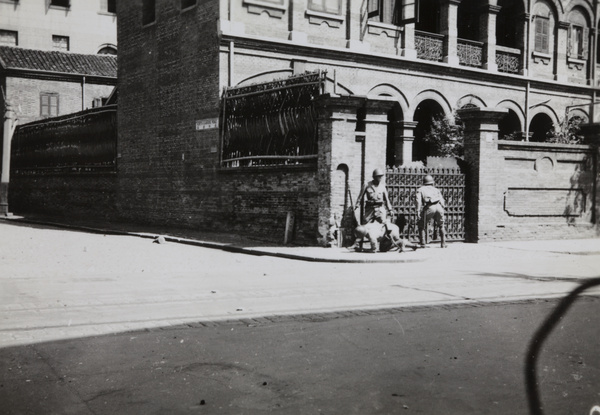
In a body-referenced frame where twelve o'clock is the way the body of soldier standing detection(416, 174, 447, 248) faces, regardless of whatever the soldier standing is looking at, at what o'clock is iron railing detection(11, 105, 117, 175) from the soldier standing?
The iron railing is roughly at 10 o'clock from the soldier standing.

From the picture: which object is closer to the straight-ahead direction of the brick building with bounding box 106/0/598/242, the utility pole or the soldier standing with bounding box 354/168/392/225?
the soldier standing

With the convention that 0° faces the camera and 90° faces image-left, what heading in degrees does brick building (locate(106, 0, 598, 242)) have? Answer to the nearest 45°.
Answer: approximately 315°

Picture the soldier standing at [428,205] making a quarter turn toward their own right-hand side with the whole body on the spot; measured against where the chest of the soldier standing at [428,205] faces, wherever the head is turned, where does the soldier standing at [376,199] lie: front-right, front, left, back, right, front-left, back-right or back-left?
back-right

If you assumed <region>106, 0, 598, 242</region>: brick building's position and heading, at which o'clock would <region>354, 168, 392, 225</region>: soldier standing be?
The soldier standing is roughly at 1 o'clock from the brick building.

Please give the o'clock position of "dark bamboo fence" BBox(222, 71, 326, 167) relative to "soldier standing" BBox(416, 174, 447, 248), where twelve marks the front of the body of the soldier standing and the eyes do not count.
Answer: The dark bamboo fence is roughly at 9 o'clock from the soldier standing.

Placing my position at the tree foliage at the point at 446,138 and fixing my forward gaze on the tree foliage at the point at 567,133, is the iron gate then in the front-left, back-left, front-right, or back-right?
back-right

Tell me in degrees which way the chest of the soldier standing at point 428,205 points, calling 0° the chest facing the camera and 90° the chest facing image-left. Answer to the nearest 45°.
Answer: approximately 180°
